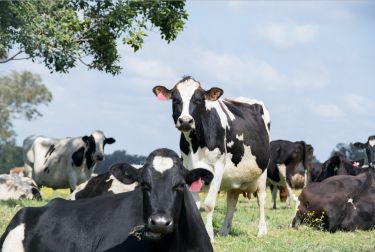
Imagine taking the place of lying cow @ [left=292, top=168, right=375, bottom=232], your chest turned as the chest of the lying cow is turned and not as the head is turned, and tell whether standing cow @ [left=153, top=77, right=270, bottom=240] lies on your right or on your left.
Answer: on your right

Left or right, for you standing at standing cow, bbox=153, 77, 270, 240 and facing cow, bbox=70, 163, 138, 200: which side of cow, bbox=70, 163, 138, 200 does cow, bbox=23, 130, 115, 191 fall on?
right

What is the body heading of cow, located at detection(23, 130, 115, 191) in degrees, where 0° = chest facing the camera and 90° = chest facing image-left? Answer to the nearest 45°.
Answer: approximately 315°

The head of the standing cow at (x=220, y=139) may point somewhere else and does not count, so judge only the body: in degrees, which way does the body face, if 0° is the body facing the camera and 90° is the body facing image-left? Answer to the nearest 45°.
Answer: approximately 45°

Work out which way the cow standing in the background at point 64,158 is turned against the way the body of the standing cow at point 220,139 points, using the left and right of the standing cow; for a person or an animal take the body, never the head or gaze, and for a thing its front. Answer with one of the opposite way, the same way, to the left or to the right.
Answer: to the left
